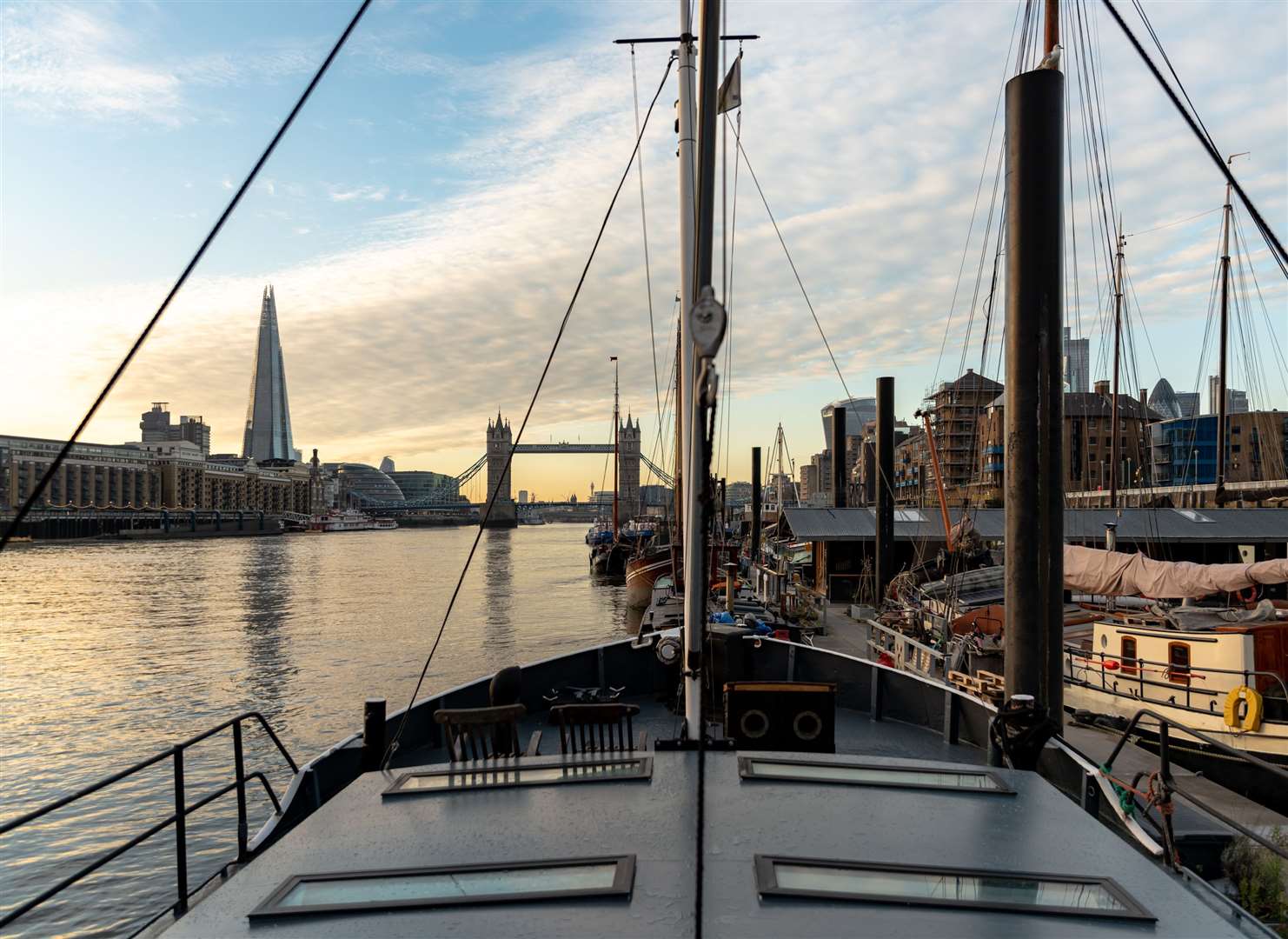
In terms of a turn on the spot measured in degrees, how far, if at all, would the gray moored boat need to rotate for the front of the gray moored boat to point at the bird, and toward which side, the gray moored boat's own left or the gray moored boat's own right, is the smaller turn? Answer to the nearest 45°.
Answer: approximately 45° to the gray moored boat's own right

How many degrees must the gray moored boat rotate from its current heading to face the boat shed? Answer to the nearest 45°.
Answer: approximately 45° to its right

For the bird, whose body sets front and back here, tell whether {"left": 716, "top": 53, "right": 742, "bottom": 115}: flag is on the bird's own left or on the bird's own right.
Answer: on the bird's own right

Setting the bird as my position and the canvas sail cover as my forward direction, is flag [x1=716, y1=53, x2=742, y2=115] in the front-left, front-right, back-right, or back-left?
back-left
